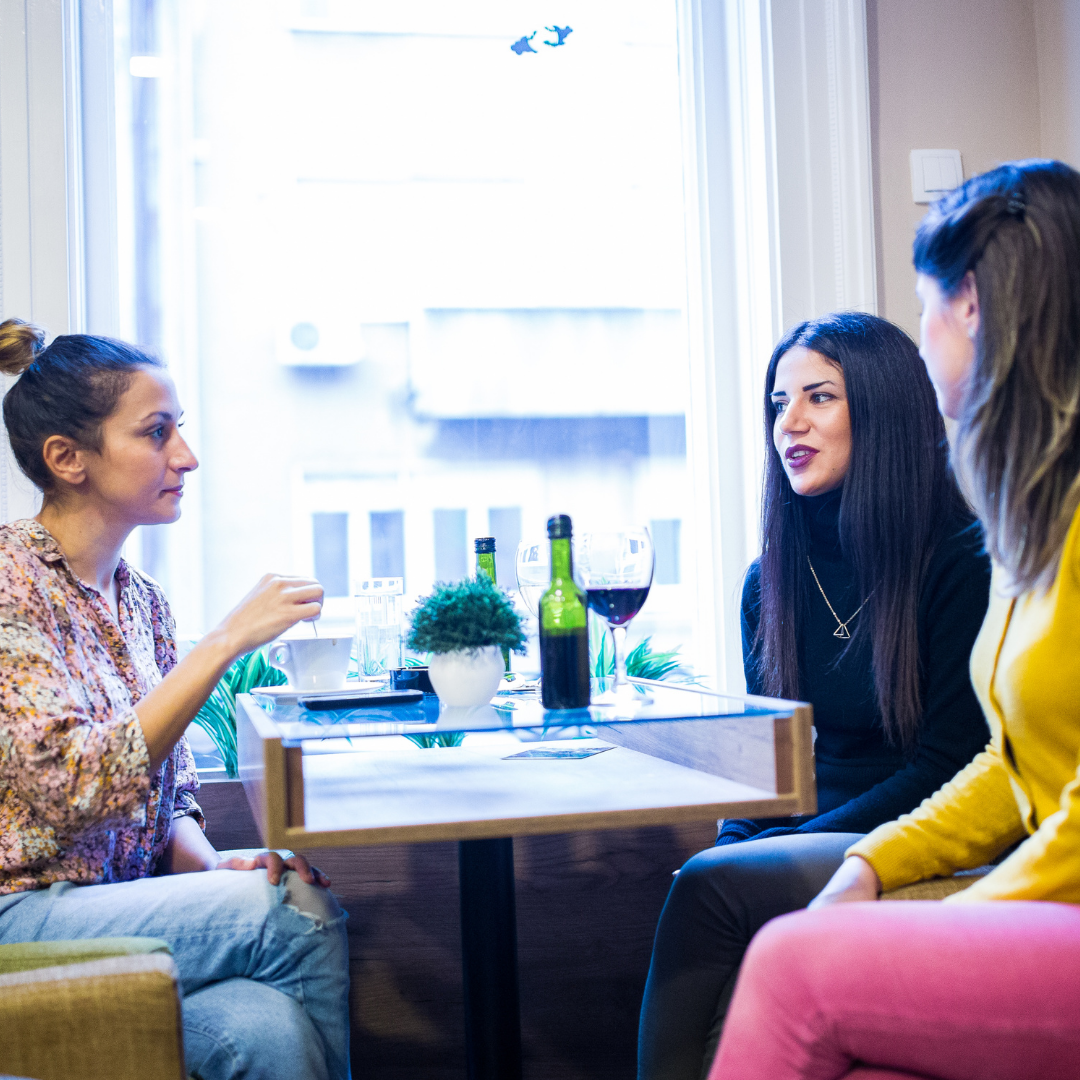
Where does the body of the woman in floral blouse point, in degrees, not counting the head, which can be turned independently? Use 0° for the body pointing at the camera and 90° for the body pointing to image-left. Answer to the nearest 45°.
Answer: approximately 270°

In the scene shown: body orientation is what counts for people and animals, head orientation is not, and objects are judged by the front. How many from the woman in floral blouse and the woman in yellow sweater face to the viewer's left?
1

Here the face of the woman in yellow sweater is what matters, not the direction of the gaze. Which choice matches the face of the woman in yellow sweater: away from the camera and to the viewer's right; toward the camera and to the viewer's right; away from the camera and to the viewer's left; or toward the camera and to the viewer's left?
away from the camera and to the viewer's left

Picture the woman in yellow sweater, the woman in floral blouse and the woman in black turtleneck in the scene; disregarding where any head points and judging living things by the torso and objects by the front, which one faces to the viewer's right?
the woman in floral blouse

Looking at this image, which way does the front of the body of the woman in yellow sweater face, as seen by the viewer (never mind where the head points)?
to the viewer's left

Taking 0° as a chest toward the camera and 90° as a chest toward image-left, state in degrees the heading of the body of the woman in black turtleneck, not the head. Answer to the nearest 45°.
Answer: approximately 45°

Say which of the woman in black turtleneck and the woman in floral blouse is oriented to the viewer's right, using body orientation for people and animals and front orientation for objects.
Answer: the woman in floral blouse

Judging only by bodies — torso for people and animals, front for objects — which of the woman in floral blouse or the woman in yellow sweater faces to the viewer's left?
the woman in yellow sweater

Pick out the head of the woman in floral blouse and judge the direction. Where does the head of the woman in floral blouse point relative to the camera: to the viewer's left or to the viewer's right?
to the viewer's right
